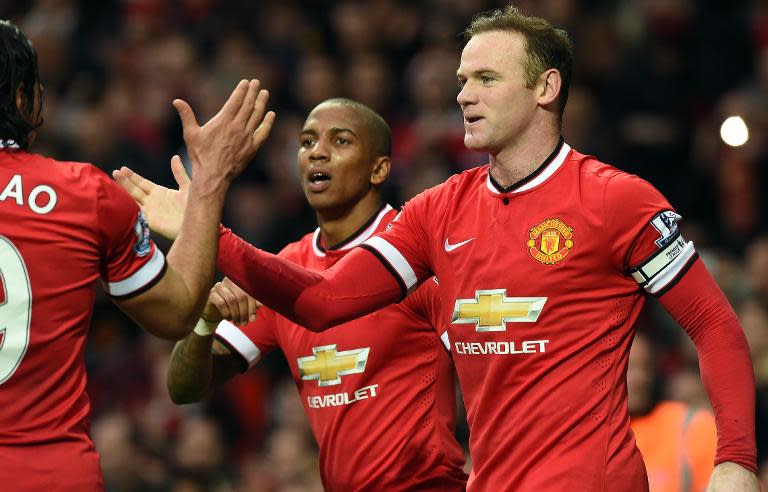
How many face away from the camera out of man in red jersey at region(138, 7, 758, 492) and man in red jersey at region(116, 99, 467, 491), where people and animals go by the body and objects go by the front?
0

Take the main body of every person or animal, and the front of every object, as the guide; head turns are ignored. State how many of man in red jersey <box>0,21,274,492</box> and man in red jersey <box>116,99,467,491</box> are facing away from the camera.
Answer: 1

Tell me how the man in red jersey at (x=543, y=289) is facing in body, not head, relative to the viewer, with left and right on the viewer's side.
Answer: facing the viewer and to the left of the viewer

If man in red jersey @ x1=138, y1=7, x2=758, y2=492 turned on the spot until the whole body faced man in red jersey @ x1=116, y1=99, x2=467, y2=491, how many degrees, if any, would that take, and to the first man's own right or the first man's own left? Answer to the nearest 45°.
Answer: approximately 90° to the first man's own right

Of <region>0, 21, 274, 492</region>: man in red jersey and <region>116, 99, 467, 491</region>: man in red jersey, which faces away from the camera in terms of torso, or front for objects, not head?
<region>0, 21, 274, 492</region>: man in red jersey

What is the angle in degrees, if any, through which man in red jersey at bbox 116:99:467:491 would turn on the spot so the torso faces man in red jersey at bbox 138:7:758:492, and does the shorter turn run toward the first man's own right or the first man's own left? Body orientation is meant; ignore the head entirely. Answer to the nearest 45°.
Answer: approximately 90° to the first man's own left

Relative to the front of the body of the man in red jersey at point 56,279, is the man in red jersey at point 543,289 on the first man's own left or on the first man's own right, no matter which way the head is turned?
on the first man's own right

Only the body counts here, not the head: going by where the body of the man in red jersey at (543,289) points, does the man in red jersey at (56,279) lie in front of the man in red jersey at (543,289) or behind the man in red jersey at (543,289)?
in front

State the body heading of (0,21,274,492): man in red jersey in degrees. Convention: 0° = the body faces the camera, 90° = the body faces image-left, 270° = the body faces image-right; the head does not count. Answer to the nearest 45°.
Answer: approximately 180°

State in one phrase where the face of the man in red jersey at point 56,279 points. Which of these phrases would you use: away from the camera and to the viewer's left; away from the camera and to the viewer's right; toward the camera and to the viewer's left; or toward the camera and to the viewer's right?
away from the camera and to the viewer's right

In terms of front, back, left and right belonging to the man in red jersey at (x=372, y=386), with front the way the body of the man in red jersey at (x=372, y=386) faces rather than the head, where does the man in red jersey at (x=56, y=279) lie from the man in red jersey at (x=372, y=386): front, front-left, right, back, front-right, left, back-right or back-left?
front

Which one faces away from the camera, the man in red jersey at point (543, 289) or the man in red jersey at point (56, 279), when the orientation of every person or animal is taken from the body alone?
the man in red jersey at point (56, 279)
